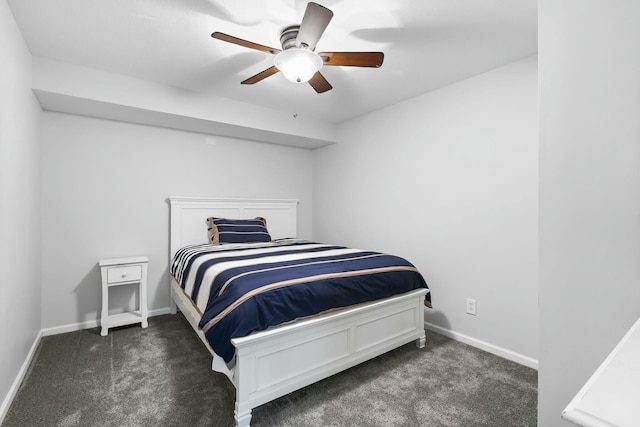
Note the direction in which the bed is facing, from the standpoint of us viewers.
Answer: facing the viewer and to the right of the viewer

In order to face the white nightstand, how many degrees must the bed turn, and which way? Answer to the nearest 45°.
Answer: approximately 180°
